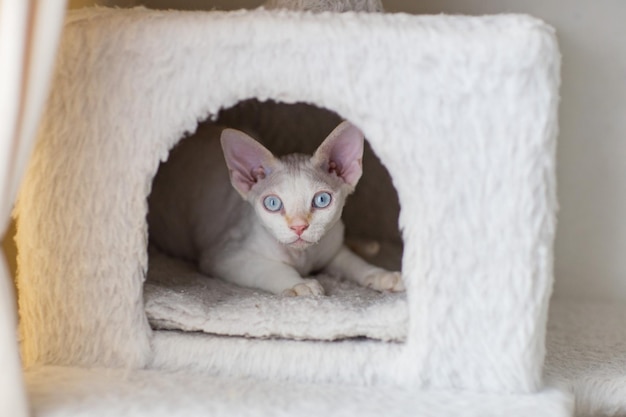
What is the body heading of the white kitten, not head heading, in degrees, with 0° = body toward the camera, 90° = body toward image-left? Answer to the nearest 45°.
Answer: approximately 315°

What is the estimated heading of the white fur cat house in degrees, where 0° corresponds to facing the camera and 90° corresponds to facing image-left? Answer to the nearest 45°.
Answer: approximately 0°
